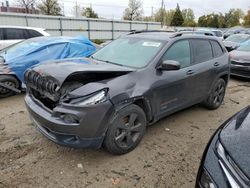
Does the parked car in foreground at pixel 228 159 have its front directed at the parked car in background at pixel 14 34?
no

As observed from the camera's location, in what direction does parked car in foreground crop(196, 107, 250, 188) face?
facing the viewer and to the left of the viewer

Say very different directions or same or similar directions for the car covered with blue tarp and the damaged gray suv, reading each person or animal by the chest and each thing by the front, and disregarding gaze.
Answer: same or similar directions

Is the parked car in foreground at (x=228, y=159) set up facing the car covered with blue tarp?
no

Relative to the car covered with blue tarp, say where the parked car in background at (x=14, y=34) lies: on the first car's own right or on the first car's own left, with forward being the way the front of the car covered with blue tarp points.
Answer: on the first car's own right

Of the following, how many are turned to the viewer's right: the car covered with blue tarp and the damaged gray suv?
0

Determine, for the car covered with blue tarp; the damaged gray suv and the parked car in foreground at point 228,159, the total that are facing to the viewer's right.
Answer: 0

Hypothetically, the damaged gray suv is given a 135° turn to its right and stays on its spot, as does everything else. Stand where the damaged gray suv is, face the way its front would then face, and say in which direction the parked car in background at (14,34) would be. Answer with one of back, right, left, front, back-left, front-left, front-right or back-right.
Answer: front-left

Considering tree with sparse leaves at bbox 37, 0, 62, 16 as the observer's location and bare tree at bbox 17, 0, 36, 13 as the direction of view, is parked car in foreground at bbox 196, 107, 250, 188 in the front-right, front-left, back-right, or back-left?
back-left

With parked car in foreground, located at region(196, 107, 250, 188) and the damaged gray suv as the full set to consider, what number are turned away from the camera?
0

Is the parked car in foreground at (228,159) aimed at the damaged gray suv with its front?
no

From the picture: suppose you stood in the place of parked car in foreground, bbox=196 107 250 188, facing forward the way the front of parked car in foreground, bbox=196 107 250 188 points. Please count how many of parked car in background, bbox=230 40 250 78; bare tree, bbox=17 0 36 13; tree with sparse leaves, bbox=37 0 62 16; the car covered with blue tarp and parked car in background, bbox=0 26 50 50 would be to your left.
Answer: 0

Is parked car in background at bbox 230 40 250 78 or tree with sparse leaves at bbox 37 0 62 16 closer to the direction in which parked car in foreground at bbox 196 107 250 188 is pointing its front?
the tree with sparse leaves

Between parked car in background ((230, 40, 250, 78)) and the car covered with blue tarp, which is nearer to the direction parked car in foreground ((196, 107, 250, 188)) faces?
the car covered with blue tarp

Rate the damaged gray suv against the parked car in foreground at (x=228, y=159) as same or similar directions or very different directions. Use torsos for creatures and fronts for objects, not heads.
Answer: same or similar directions

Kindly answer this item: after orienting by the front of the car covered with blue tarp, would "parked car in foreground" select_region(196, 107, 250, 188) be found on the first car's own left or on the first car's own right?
on the first car's own left

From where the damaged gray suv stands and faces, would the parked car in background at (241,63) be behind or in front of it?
behind

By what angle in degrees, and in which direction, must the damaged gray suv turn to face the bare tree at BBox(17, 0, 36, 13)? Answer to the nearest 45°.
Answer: approximately 90° to its right

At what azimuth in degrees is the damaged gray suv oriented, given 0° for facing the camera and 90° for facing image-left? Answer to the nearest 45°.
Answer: approximately 45°

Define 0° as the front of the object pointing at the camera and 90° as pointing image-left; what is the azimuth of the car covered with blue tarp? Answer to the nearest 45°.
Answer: approximately 45°

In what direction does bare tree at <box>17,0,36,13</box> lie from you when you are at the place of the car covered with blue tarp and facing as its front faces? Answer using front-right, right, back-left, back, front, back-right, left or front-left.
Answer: back-right
